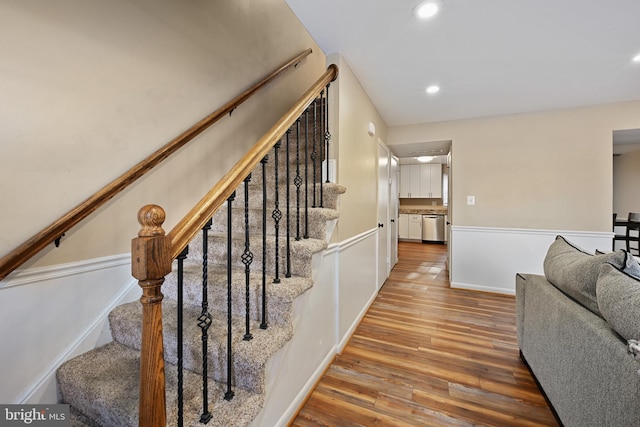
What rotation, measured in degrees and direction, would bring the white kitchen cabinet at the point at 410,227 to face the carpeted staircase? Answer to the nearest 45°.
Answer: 0° — it already faces it

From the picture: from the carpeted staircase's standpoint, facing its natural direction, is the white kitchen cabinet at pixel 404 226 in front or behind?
behind

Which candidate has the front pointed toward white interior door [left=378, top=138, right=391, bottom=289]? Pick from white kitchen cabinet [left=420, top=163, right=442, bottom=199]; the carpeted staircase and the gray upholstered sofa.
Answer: the white kitchen cabinet

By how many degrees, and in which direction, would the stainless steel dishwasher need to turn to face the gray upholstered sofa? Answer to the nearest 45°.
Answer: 0° — it already faces it

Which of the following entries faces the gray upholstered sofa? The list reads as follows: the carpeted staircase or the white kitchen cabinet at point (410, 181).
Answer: the white kitchen cabinet

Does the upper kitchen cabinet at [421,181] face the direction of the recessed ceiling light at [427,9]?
yes

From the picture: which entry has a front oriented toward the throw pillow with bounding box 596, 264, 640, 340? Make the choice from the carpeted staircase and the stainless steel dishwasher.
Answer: the stainless steel dishwasher

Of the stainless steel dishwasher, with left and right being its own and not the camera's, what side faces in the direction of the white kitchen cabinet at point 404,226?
right

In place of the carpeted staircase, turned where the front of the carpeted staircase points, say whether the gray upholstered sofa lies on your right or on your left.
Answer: on your left
